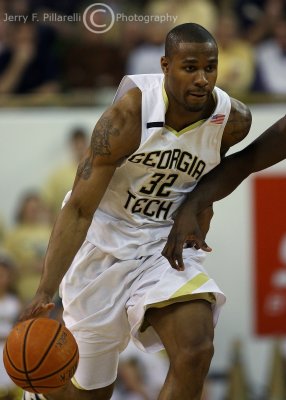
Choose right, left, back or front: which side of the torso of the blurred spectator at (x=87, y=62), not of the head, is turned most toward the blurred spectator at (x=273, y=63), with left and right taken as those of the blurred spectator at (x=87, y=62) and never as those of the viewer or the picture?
left

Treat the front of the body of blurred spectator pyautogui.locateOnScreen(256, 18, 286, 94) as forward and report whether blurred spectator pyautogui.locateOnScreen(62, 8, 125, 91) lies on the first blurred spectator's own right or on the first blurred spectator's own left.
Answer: on the first blurred spectator's own right

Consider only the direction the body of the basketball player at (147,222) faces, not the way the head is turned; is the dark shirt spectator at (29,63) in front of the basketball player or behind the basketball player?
behind

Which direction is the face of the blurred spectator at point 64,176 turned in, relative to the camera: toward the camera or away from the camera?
toward the camera

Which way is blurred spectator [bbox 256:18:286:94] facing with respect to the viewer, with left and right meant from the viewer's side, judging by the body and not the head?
facing the viewer

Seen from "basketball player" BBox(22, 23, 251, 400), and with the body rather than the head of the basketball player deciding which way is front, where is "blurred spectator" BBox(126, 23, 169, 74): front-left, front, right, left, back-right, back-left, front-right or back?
back-left

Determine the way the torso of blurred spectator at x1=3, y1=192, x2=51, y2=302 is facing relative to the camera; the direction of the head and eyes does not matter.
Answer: toward the camera

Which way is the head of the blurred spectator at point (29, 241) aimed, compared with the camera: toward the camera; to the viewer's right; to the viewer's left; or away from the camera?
toward the camera

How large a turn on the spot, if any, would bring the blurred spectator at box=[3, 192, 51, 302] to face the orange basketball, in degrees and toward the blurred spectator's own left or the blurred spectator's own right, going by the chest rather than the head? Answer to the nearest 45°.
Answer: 0° — they already face it
